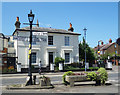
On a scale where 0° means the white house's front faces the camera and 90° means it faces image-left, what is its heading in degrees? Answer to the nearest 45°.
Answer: approximately 315°
